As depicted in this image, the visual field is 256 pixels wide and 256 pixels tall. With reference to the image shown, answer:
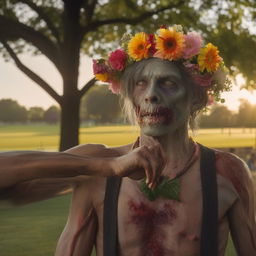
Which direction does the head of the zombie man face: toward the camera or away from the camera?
toward the camera

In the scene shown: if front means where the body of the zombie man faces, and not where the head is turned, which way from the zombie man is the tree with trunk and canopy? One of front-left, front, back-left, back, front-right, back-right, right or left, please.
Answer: back

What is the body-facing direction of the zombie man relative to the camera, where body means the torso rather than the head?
toward the camera
